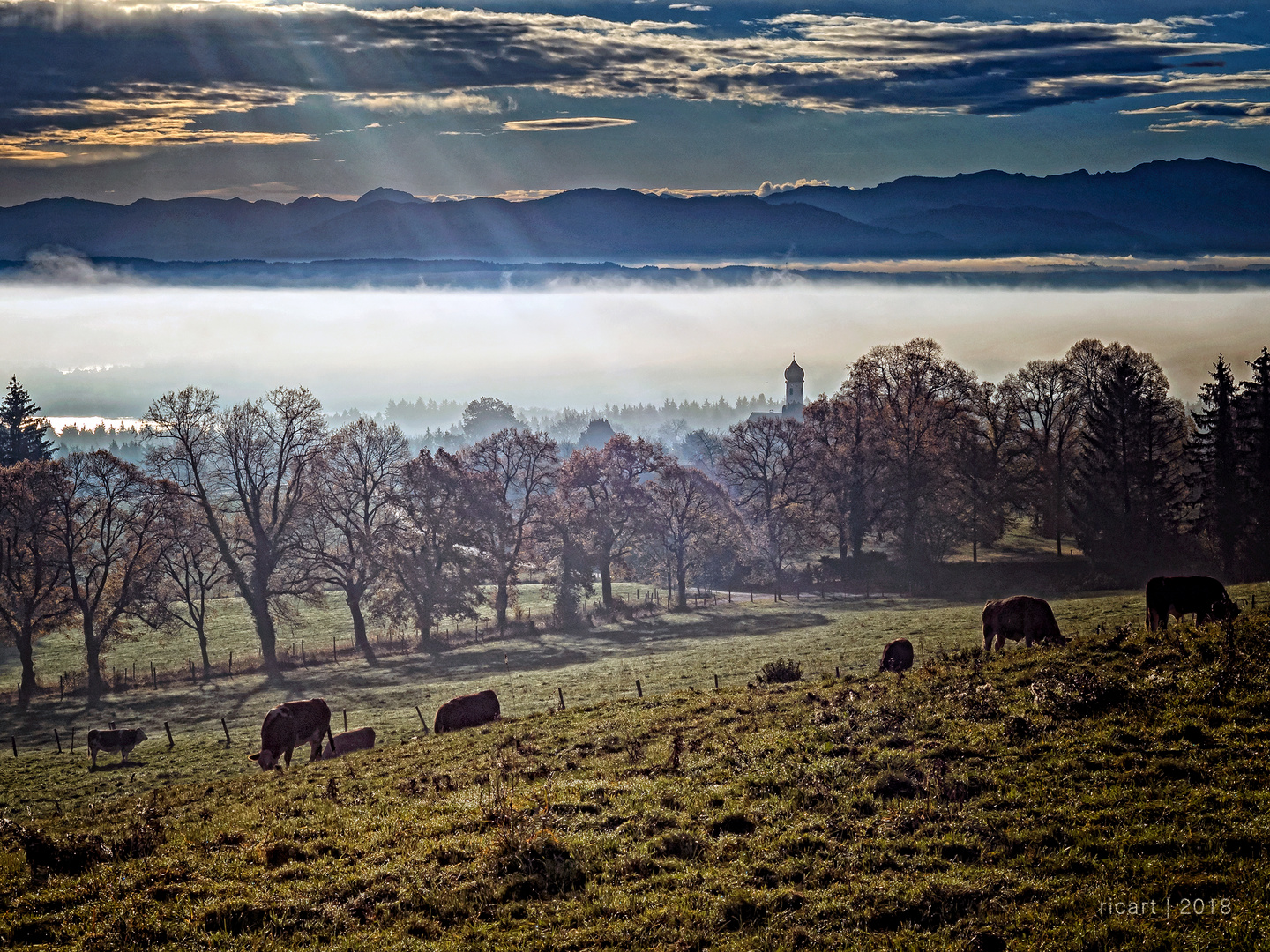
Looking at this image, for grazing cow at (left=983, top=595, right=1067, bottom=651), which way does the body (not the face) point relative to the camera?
to the viewer's right

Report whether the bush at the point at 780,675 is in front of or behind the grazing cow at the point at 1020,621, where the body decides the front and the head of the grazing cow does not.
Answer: behind

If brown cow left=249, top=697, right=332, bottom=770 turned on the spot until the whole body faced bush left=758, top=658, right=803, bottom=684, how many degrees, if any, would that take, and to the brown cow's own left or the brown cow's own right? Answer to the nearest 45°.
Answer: approximately 135° to the brown cow's own left

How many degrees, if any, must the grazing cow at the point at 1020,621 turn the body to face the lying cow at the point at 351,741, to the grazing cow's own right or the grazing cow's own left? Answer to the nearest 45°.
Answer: approximately 180°

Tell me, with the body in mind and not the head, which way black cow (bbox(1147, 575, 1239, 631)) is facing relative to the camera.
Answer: to the viewer's right
